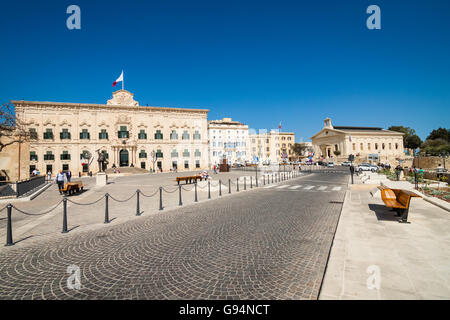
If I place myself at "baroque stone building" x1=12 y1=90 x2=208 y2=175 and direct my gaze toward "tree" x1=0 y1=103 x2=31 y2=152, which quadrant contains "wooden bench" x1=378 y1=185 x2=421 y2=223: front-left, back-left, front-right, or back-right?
front-left

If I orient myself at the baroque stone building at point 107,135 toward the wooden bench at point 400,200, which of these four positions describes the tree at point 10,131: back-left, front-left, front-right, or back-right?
front-right

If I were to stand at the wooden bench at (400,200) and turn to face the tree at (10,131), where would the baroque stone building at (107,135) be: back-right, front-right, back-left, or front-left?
front-right

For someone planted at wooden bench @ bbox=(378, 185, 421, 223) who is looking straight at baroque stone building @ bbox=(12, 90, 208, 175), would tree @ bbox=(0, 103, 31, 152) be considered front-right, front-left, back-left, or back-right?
front-left

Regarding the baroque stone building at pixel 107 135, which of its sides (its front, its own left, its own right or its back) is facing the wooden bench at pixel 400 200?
front

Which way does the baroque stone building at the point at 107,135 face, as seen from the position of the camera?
facing the viewer

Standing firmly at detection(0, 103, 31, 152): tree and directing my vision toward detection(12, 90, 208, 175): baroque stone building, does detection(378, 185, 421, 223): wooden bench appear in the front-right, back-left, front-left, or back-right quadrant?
back-right
